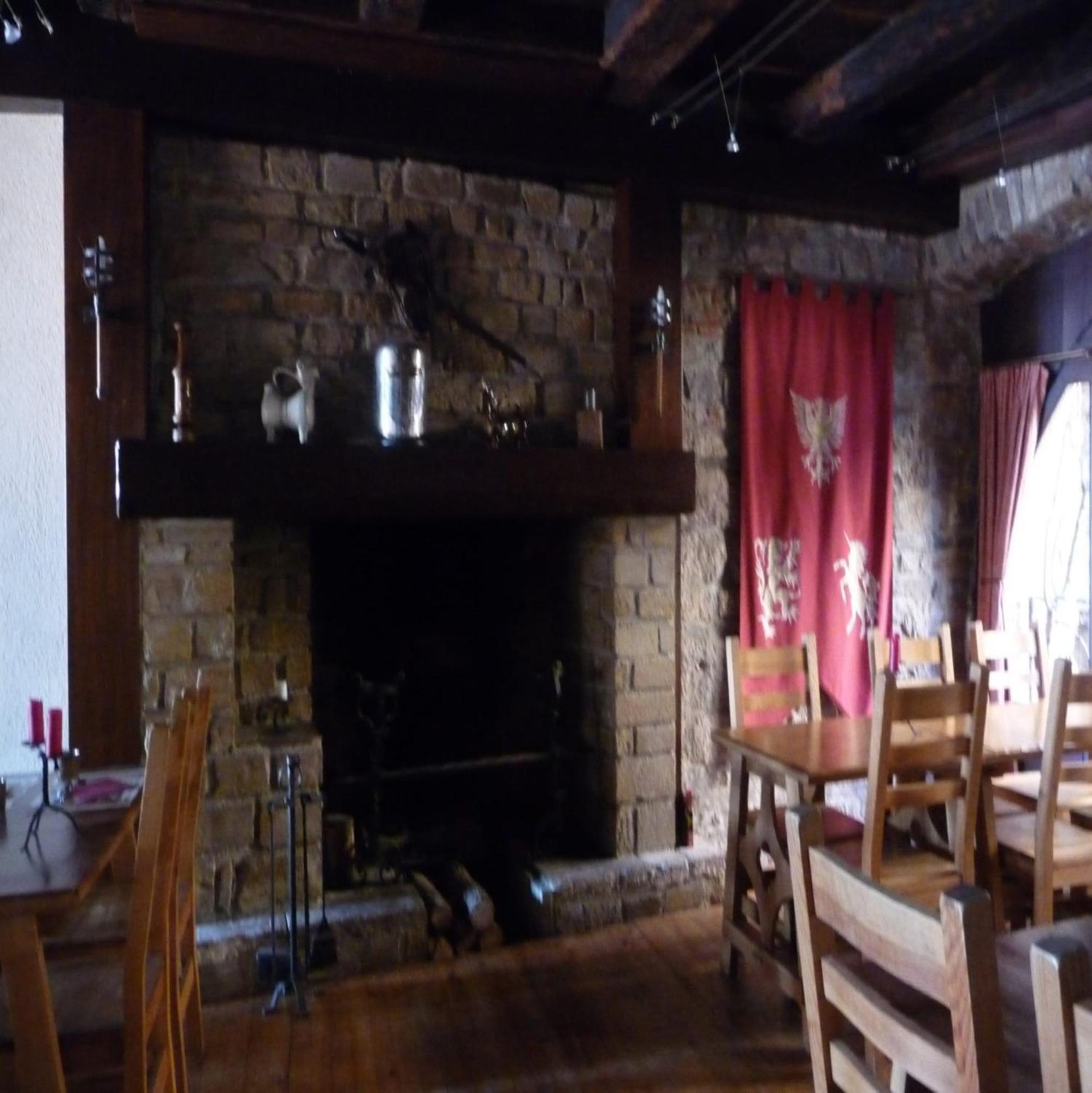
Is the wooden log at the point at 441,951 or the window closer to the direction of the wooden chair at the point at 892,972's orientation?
the window

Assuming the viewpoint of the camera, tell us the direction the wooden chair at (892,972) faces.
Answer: facing away from the viewer and to the right of the viewer

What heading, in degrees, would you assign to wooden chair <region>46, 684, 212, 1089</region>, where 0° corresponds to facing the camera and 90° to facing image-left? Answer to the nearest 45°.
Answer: approximately 90°

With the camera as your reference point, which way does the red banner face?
facing the viewer

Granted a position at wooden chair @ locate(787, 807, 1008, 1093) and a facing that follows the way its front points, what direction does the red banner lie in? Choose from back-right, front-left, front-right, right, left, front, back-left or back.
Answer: front-left

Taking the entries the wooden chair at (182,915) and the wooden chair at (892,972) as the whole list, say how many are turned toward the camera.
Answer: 0

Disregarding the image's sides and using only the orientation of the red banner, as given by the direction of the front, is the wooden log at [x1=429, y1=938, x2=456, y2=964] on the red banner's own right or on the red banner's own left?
on the red banner's own right

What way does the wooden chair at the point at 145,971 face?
to the viewer's left

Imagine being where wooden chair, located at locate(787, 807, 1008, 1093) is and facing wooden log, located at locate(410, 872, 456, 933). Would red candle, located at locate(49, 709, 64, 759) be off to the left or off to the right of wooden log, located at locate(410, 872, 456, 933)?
left

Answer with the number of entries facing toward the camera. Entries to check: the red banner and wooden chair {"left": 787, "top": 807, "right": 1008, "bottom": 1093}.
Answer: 1
